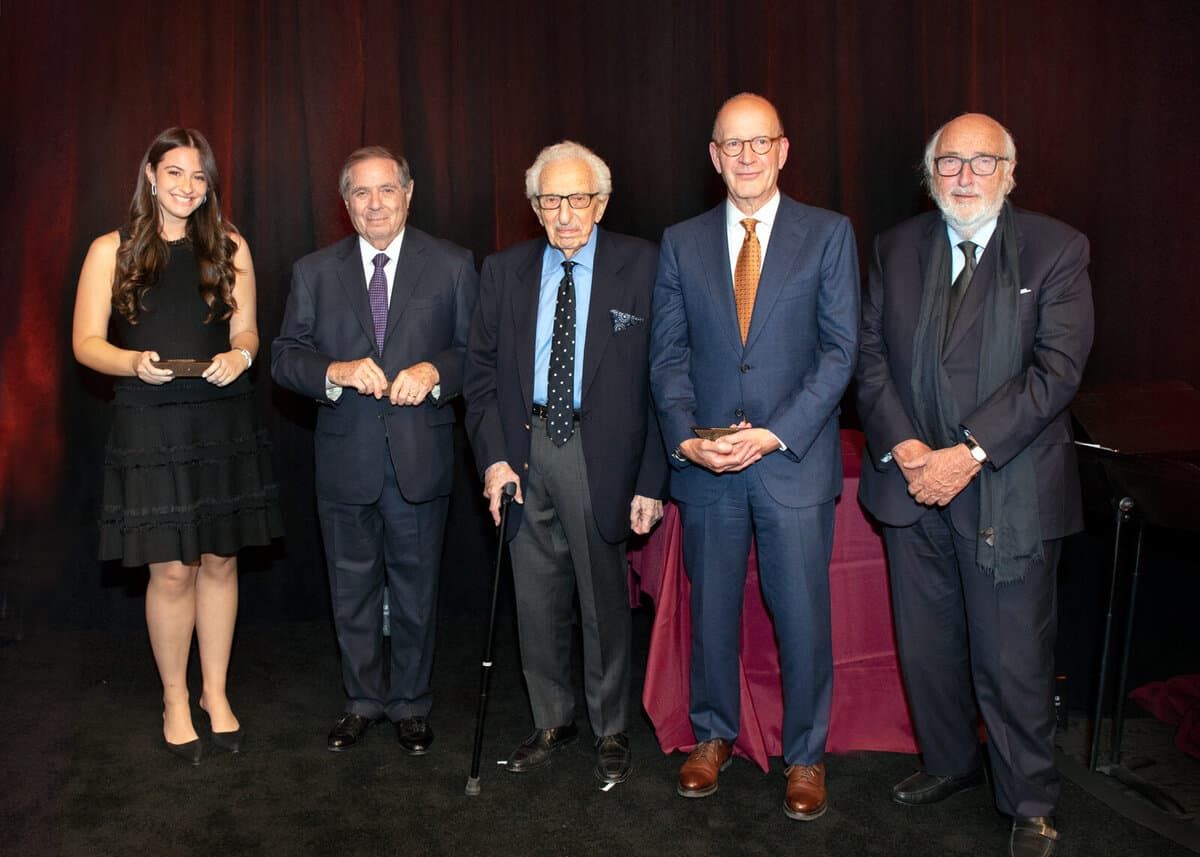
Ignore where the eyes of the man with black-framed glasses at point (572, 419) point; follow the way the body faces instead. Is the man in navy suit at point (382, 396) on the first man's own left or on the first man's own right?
on the first man's own right

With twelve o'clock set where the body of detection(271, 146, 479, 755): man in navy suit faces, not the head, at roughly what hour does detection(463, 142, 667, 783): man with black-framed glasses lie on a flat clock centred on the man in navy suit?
The man with black-framed glasses is roughly at 10 o'clock from the man in navy suit.

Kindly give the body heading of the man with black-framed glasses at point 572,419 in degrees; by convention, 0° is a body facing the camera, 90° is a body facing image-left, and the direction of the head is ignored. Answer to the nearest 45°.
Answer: approximately 0°

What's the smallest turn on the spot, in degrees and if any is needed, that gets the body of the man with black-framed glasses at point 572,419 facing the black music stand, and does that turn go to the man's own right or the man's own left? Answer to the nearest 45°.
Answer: approximately 90° to the man's own left

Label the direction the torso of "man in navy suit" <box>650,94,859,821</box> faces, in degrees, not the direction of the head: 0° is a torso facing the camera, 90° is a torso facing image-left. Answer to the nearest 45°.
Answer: approximately 0°

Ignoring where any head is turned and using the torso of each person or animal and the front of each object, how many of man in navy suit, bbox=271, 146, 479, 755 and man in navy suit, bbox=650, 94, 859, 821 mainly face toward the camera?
2

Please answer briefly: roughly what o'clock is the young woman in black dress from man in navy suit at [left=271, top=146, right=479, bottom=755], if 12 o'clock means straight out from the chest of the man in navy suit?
The young woman in black dress is roughly at 3 o'clock from the man in navy suit.

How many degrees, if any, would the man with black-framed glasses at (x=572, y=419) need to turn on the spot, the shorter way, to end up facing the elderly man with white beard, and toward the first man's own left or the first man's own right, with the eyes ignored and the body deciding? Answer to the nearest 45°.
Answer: approximately 90° to the first man's own left

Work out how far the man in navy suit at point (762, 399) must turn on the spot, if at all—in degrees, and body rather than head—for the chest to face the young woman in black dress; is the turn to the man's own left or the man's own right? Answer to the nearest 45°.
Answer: approximately 90° to the man's own right
